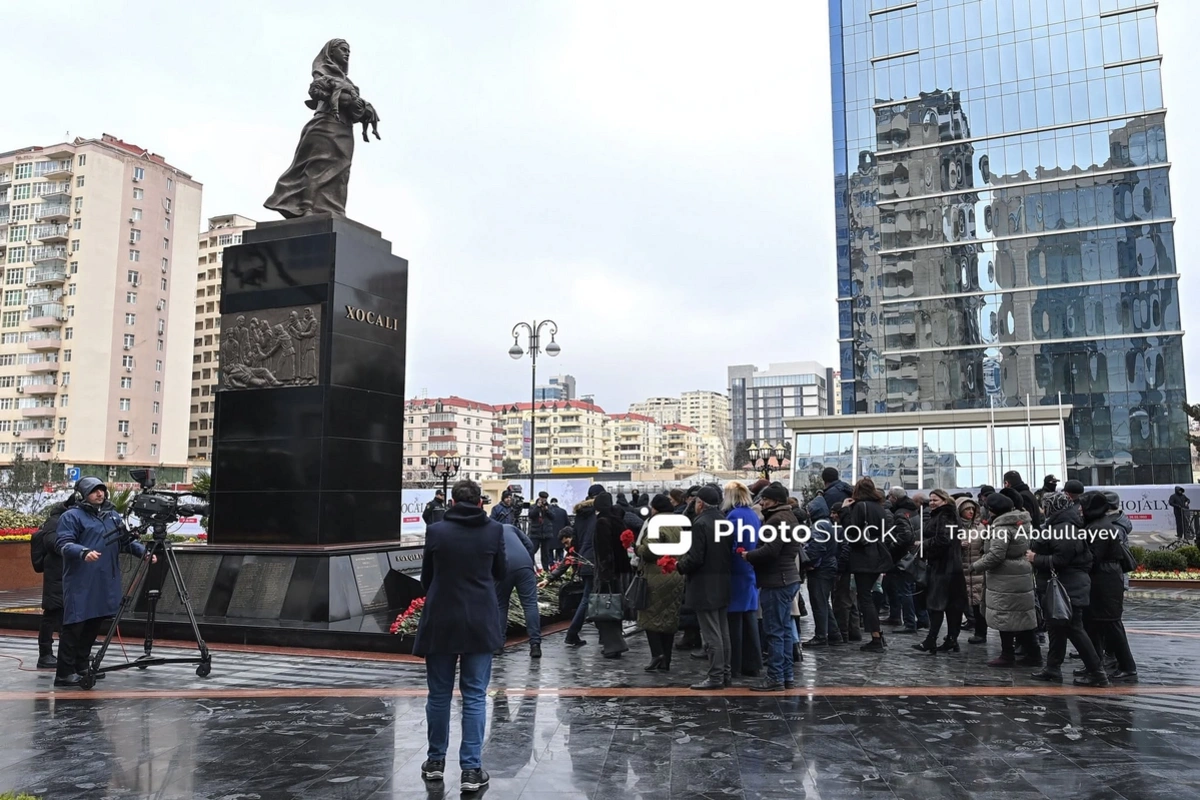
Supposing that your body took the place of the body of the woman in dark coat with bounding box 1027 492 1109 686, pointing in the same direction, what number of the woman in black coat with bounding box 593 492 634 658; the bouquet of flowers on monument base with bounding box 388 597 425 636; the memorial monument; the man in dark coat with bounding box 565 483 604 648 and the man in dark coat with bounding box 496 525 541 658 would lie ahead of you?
5

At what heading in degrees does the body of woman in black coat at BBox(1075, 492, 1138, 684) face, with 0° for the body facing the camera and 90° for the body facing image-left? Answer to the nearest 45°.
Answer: approximately 90°

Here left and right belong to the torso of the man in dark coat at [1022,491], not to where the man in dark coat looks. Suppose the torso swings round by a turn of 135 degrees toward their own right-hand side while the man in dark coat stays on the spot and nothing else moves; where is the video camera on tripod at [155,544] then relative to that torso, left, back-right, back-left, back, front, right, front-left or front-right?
back

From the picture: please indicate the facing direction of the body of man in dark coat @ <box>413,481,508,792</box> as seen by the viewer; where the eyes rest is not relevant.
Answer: away from the camera

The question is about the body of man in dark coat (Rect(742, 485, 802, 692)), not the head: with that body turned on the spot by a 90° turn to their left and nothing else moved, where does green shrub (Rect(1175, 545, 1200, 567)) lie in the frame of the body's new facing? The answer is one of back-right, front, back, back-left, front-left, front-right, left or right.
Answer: back-left

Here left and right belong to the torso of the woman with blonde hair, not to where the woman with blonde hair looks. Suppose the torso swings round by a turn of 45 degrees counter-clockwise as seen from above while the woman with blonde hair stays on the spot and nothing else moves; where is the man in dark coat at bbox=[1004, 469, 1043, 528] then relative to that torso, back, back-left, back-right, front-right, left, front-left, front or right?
back-right

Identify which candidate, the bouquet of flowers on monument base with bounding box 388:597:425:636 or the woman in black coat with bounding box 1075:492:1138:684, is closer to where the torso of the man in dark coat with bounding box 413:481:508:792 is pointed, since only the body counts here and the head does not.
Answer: the bouquet of flowers on monument base

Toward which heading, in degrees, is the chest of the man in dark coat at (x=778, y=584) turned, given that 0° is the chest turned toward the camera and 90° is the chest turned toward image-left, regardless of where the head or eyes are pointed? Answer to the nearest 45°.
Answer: approximately 90°

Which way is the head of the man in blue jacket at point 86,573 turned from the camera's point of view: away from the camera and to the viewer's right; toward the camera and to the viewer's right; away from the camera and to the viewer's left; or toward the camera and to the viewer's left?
toward the camera and to the viewer's right

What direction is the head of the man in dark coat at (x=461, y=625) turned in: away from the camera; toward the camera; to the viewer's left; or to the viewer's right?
away from the camera

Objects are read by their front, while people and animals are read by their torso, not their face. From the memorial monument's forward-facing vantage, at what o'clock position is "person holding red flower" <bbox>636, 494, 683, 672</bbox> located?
The person holding red flower is roughly at 12 o'clock from the memorial monument.

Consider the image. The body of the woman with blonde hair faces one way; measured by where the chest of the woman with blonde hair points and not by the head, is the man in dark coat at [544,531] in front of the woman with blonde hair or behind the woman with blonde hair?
in front

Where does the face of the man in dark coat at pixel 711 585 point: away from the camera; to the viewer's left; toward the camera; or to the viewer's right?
to the viewer's left

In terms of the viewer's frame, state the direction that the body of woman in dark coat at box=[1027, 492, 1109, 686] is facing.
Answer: to the viewer's left
